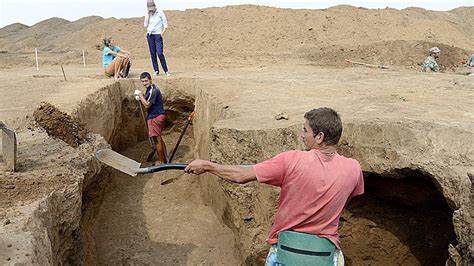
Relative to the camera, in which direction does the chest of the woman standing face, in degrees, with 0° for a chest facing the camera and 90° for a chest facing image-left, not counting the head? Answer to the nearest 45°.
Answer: approximately 0°

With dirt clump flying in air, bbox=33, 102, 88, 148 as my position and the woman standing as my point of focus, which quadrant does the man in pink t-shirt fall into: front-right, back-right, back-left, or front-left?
back-right

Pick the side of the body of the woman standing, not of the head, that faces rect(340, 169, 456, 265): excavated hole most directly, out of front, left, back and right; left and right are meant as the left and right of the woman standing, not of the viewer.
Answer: front

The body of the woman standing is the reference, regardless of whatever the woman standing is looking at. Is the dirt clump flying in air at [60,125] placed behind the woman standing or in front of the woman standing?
in front

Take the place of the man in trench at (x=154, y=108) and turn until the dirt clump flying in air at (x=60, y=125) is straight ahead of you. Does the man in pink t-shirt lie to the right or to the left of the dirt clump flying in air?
left

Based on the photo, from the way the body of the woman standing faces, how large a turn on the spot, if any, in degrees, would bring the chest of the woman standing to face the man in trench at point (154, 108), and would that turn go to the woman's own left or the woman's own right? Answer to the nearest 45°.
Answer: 0° — they already face them

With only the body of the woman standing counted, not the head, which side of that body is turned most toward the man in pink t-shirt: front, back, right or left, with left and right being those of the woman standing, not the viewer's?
front
